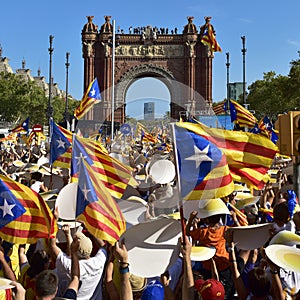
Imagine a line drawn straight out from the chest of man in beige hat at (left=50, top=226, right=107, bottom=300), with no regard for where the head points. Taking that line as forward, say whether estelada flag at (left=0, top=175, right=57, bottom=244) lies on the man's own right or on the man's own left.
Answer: on the man's own left

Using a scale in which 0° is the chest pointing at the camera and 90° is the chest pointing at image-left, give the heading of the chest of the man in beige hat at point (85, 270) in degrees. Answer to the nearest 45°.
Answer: approximately 180°

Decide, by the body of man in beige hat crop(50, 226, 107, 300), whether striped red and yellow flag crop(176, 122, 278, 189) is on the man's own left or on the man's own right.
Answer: on the man's own right

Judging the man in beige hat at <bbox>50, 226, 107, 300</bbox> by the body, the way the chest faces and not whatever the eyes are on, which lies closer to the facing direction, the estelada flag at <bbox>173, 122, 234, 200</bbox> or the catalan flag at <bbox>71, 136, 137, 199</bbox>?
the catalan flag

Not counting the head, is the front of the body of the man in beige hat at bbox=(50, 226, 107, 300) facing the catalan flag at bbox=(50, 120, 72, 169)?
yes

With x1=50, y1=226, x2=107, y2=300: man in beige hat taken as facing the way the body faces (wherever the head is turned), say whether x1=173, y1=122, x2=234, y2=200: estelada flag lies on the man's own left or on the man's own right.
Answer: on the man's own right

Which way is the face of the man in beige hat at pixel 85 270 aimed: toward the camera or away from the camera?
away from the camera

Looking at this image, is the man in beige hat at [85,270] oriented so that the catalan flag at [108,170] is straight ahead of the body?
yes

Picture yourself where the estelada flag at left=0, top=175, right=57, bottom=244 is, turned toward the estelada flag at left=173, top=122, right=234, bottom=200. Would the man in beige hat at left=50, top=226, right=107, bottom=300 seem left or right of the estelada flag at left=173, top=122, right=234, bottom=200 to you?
right

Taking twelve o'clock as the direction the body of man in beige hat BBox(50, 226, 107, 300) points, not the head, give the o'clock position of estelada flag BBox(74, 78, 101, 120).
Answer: The estelada flag is roughly at 12 o'clock from the man in beige hat.
